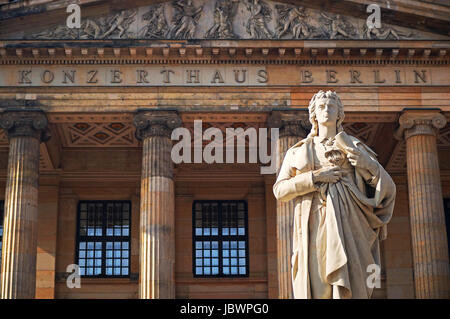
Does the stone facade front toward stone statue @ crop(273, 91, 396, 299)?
yes

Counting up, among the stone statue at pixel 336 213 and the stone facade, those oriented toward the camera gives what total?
2

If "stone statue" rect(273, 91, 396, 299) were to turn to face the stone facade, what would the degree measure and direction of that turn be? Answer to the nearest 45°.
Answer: approximately 180°
